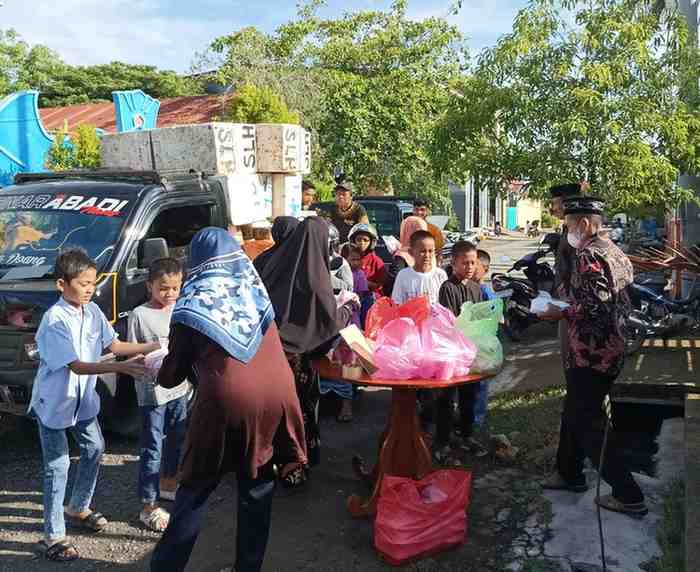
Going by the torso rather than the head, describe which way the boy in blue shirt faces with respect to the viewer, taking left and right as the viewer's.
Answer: facing the viewer and to the right of the viewer

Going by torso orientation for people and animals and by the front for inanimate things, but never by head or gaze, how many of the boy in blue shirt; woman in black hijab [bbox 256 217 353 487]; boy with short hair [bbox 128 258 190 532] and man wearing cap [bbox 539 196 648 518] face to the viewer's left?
1

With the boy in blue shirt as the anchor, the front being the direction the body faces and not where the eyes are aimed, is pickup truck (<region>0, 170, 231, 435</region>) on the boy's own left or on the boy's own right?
on the boy's own left

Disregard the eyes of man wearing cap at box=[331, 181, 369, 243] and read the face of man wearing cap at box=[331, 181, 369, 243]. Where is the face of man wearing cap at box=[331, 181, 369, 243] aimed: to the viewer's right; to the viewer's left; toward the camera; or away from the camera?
toward the camera

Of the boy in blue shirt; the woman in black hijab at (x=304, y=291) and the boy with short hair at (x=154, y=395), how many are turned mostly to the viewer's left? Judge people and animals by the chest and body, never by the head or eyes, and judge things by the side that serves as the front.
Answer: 0

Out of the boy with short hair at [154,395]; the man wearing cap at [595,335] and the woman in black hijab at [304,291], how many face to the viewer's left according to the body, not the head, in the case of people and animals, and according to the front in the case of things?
1

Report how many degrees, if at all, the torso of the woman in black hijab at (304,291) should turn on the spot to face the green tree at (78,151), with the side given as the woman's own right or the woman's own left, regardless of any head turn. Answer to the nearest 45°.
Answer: approximately 90° to the woman's own left

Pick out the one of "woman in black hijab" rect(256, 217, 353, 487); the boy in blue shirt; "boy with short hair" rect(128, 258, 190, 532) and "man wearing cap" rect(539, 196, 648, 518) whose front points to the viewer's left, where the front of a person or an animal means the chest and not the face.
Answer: the man wearing cap

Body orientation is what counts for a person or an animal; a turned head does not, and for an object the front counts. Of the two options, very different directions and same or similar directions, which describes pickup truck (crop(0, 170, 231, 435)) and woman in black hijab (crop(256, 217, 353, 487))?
very different directions

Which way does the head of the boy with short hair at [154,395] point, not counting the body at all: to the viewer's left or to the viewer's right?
to the viewer's right

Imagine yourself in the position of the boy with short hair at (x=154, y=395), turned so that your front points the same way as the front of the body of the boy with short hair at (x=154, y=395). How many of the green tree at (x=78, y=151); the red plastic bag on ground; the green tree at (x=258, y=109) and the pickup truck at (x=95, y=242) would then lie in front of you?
1

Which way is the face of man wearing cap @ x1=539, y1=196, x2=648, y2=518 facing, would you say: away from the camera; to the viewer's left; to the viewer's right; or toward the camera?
to the viewer's left

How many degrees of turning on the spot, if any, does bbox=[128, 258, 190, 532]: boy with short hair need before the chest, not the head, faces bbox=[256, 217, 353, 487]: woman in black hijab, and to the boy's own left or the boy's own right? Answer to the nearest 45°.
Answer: approximately 45° to the boy's own left

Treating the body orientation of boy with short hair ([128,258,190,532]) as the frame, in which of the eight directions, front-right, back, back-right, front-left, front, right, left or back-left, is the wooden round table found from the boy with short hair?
front-left

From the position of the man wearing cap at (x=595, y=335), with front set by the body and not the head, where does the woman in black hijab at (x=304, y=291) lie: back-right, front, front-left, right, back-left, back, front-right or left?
front

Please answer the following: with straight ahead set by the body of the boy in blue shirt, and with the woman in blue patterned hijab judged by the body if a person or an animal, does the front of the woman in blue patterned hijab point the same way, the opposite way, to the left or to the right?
the opposite way

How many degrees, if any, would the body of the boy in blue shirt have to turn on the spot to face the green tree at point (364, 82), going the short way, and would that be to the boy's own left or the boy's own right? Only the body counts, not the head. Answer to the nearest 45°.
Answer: approximately 90° to the boy's own left

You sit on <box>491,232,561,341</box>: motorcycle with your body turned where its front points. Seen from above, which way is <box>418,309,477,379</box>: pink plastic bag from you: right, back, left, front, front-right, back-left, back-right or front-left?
front-left

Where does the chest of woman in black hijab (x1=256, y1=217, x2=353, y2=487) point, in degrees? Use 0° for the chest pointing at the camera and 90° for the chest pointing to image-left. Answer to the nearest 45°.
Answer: approximately 225°

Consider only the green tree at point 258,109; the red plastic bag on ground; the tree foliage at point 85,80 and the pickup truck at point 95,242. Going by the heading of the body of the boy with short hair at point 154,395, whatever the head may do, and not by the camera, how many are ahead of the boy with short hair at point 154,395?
1
